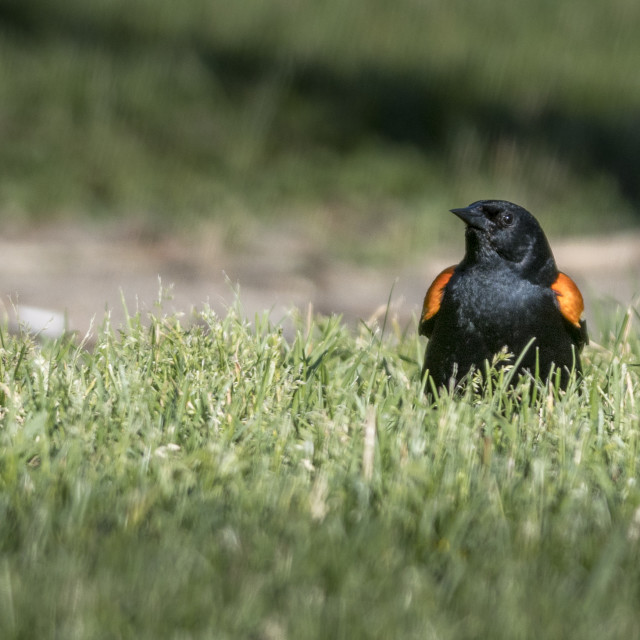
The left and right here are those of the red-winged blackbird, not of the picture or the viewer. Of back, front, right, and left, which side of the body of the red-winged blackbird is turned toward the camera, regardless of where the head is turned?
front
